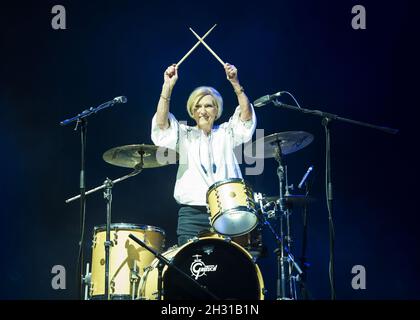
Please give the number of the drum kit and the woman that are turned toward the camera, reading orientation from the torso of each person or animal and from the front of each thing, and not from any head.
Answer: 2

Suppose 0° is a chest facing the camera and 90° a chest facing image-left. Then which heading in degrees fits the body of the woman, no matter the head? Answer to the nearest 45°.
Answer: approximately 0°

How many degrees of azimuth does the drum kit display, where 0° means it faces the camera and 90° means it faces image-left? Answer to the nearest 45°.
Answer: approximately 0°
